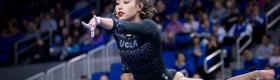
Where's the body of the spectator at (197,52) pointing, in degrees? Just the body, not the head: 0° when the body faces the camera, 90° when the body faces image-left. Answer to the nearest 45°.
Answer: approximately 45°

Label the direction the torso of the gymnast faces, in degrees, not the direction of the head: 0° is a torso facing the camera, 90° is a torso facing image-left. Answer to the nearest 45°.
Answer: approximately 45°

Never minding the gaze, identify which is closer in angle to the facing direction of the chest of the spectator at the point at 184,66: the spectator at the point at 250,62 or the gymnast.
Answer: the gymnast

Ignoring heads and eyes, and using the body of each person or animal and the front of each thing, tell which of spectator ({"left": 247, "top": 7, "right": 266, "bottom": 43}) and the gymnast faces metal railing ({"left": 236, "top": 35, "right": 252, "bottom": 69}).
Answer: the spectator
